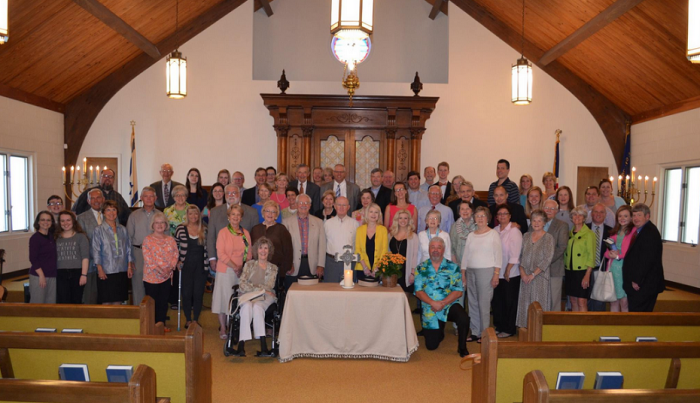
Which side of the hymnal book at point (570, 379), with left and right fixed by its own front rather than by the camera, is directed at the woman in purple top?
right

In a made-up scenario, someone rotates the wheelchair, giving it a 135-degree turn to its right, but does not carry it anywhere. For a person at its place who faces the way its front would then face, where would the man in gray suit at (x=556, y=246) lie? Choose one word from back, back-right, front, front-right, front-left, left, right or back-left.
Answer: back-right

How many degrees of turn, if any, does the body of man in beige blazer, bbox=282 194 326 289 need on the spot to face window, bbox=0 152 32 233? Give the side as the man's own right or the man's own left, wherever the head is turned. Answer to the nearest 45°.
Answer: approximately 135° to the man's own right

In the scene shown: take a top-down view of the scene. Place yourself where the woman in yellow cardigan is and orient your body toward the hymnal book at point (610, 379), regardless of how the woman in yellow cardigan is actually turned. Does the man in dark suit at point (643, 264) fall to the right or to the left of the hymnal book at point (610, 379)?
left

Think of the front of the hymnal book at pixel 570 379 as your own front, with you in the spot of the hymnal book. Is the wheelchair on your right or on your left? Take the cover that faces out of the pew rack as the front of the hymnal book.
on your right

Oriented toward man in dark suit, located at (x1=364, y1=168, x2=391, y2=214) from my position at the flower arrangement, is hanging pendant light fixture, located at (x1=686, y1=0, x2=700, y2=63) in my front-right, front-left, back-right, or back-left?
back-right

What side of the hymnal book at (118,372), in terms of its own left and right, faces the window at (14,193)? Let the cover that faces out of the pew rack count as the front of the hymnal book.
back

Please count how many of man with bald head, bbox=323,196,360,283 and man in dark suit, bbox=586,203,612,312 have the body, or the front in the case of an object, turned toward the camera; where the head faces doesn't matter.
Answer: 2

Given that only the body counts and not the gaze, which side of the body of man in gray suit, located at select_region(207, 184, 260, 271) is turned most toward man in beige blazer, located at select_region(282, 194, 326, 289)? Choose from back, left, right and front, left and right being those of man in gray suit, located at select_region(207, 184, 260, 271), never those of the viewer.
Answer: left

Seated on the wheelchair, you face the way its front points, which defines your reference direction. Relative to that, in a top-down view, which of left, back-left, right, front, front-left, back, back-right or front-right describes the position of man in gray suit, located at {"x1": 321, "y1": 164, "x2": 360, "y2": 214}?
back-left
